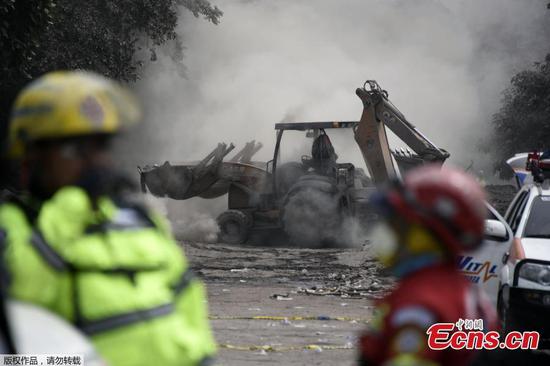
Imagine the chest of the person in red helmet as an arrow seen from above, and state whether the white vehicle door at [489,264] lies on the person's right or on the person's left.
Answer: on the person's right

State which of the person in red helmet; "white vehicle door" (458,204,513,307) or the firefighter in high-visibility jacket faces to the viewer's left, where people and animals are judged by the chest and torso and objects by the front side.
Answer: the person in red helmet

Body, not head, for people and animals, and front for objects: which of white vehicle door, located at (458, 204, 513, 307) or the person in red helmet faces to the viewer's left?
the person in red helmet

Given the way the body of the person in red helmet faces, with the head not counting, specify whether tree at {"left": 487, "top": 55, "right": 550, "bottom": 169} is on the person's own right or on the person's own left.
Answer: on the person's own right

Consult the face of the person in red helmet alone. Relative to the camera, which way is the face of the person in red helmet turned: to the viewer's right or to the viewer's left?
to the viewer's left

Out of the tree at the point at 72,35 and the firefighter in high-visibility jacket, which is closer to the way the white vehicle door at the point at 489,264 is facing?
the firefighter in high-visibility jacket

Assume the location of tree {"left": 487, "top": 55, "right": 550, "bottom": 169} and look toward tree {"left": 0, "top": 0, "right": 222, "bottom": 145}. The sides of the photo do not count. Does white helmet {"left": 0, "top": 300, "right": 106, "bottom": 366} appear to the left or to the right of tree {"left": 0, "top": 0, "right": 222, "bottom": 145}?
left
